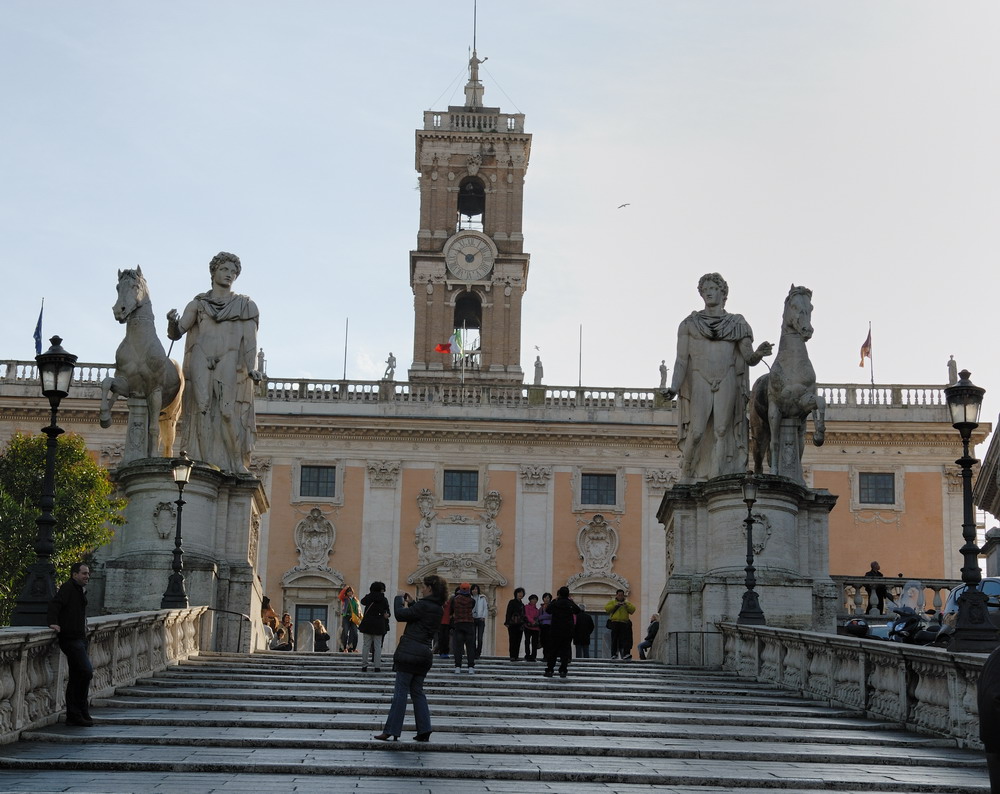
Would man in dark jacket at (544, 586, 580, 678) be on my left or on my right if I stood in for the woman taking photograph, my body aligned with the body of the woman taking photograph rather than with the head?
on my right

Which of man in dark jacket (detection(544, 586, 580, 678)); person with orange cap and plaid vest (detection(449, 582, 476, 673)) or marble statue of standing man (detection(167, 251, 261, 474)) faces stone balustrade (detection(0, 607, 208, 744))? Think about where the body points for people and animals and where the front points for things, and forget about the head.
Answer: the marble statue of standing man

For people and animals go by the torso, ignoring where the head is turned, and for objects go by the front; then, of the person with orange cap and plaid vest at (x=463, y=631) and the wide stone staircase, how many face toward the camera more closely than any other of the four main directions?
1

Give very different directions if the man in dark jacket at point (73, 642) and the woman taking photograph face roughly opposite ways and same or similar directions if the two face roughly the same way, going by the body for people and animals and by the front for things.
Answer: very different directions

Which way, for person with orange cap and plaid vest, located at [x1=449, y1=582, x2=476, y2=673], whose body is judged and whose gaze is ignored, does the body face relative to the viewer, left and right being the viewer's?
facing away from the viewer

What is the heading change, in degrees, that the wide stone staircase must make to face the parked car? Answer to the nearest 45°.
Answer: approximately 135° to its left

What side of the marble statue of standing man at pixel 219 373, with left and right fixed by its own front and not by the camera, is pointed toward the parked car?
left

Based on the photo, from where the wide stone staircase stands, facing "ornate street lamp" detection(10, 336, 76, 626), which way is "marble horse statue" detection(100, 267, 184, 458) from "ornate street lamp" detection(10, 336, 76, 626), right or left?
right
